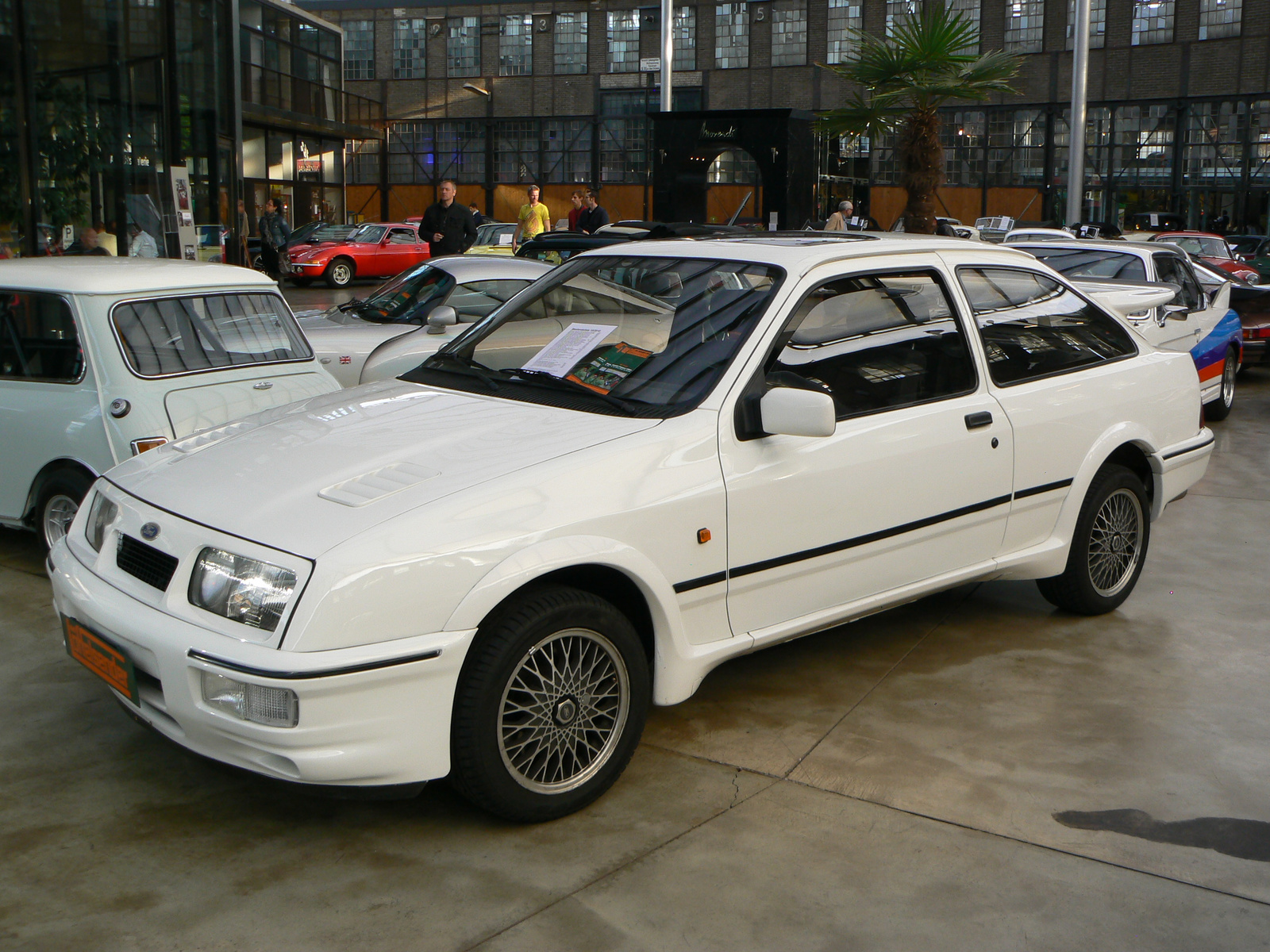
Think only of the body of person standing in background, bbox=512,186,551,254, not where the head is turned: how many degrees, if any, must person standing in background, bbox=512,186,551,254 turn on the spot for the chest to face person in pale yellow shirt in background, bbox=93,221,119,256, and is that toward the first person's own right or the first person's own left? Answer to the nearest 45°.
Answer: approximately 90° to the first person's own right

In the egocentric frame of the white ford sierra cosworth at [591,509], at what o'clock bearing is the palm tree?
The palm tree is roughly at 5 o'clock from the white ford sierra cosworth.

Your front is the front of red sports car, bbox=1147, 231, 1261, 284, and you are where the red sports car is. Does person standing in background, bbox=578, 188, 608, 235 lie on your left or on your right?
on your right

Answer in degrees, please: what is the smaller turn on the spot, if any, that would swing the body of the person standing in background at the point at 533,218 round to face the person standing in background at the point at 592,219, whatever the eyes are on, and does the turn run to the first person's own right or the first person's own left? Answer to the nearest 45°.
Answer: approximately 45° to the first person's own left

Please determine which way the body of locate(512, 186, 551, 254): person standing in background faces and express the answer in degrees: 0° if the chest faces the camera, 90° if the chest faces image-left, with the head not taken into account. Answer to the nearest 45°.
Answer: approximately 0°

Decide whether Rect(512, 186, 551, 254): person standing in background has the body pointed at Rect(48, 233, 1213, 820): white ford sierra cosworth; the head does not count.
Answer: yes

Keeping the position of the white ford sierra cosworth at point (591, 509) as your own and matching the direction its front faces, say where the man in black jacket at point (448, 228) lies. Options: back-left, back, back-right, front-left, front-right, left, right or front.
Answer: back-right

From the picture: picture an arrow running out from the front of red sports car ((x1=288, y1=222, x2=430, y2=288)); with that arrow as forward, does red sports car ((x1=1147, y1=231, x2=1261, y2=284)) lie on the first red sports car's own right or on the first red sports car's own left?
on the first red sports car's own left
